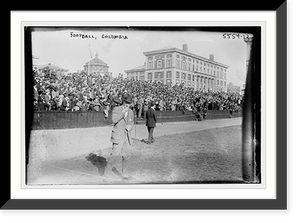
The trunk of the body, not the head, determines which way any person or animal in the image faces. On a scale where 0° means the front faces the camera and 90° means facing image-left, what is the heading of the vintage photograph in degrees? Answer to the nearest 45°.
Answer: approximately 0°
